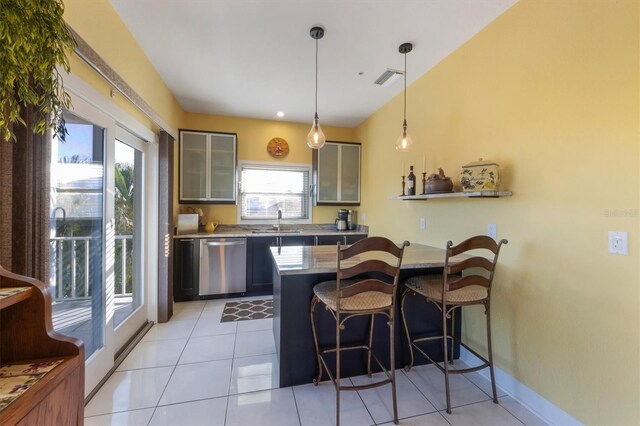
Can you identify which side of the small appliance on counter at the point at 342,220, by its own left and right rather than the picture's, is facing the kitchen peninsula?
front

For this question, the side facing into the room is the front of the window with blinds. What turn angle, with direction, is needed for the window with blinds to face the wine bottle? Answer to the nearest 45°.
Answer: approximately 45° to its left

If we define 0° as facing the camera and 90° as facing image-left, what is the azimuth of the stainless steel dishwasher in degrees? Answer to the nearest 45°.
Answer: approximately 0°

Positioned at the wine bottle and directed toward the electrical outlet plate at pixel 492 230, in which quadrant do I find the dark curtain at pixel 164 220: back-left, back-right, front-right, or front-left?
back-right

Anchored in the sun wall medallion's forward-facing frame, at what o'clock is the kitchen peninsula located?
The kitchen peninsula is roughly at 12 o'clock from the sun wall medallion.

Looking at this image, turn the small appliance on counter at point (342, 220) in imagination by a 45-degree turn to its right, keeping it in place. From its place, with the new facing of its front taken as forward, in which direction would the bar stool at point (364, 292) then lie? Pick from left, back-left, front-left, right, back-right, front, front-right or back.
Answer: front-left

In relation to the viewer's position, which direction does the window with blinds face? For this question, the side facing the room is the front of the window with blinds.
facing the viewer

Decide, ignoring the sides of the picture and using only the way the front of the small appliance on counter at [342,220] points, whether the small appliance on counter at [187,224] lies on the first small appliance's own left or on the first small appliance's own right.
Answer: on the first small appliance's own right

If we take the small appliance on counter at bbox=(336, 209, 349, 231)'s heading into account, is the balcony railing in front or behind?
in front

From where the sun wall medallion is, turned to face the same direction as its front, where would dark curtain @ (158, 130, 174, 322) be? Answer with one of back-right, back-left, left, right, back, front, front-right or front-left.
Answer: front-right

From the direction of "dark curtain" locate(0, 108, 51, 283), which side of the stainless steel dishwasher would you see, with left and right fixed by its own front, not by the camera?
front

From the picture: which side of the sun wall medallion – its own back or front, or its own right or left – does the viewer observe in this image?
front

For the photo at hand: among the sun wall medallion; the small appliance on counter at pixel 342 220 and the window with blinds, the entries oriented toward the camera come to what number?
3

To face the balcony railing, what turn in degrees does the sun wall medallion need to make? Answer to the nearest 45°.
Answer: approximately 45° to its right
